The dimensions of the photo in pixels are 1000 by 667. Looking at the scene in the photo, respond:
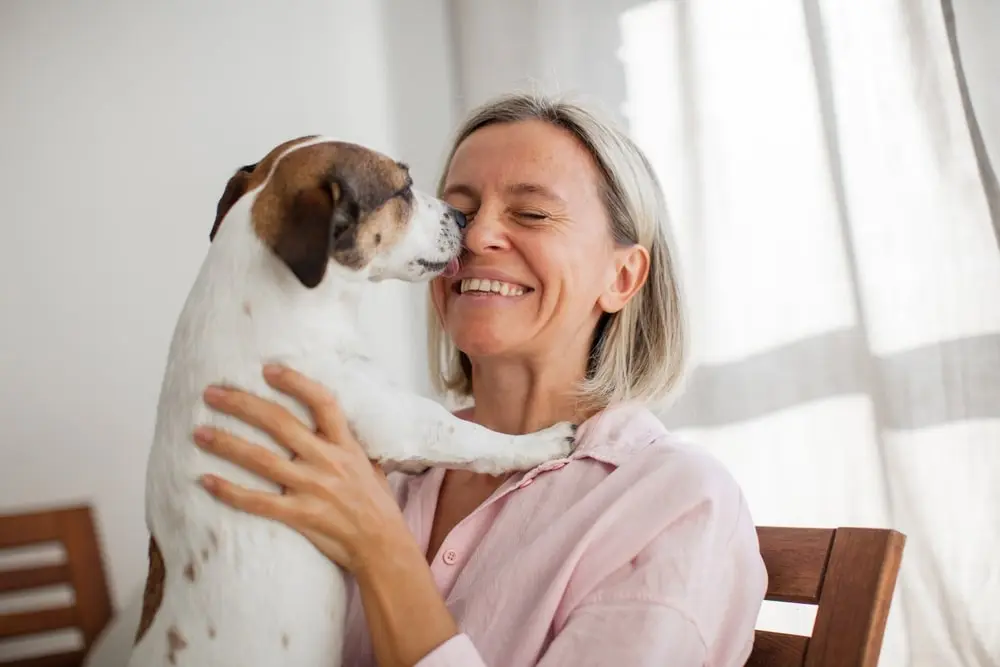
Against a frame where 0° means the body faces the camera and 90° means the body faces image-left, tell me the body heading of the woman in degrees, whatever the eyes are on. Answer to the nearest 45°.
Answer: approximately 45°

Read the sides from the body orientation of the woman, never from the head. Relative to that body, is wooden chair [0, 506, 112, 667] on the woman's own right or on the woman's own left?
on the woman's own right
